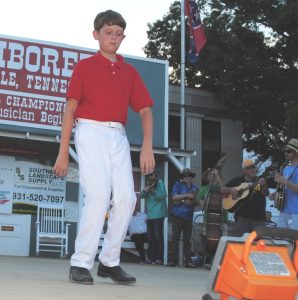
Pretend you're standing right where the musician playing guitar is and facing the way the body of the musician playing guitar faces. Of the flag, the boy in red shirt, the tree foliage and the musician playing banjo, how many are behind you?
2

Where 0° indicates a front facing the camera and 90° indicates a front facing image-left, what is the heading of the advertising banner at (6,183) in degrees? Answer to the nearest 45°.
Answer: approximately 0°

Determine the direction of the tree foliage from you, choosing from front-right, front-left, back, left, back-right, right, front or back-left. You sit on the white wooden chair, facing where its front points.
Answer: back-left
